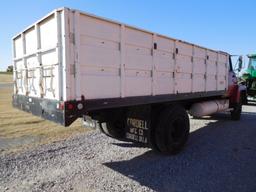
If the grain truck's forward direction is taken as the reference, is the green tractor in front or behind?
in front

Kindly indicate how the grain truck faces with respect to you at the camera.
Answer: facing away from the viewer and to the right of the viewer
